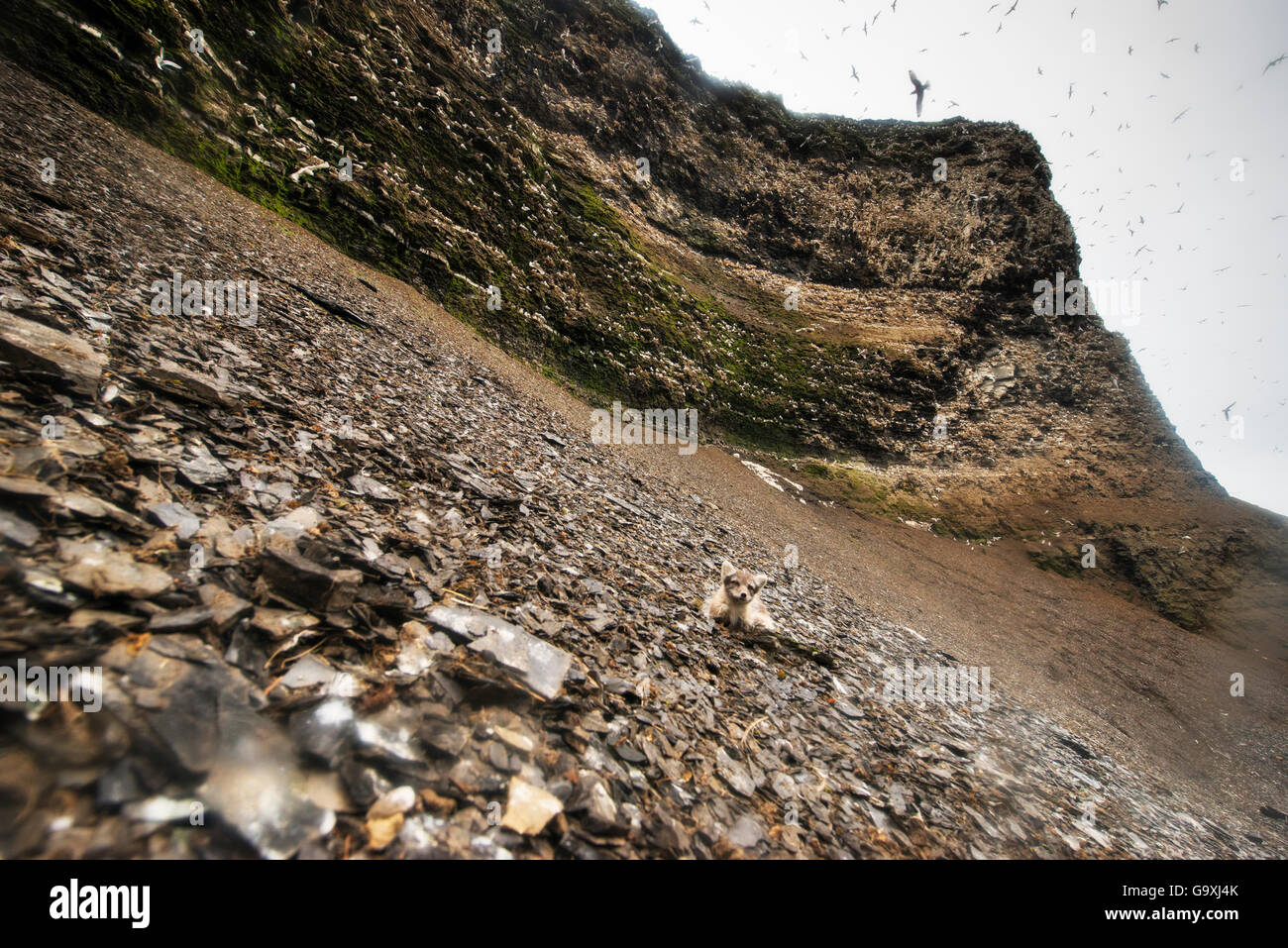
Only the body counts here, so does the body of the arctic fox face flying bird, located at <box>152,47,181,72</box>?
no

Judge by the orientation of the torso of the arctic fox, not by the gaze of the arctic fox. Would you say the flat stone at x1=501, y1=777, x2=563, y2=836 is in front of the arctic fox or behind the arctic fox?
in front

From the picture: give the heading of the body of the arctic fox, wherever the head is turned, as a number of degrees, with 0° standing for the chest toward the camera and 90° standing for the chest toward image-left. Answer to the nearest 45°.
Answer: approximately 0°
